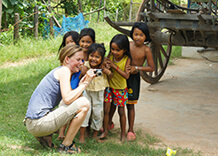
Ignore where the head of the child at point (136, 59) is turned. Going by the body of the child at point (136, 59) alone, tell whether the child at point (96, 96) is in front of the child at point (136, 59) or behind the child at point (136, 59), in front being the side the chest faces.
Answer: in front

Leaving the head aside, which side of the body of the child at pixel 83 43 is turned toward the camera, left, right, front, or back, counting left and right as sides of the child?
front

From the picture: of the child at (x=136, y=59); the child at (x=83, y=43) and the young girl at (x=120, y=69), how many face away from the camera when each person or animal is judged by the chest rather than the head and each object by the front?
0

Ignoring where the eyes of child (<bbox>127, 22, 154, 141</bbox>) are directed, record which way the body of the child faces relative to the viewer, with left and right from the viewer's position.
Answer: facing the viewer and to the left of the viewer

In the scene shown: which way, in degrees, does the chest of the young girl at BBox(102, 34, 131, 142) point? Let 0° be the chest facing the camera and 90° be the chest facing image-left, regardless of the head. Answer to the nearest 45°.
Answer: approximately 45°

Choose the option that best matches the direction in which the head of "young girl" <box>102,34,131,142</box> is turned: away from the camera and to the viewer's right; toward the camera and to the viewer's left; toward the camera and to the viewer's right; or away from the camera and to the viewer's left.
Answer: toward the camera and to the viewer's left

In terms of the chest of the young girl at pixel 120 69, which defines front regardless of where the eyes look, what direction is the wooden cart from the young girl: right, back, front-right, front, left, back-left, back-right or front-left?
back

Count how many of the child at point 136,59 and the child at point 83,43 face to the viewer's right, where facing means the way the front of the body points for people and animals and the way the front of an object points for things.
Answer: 0
